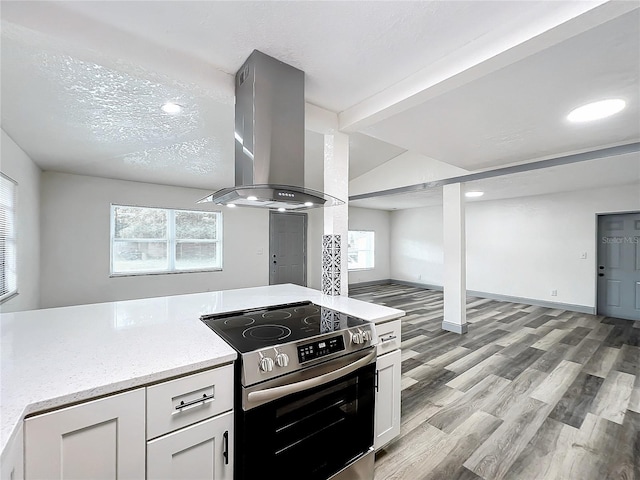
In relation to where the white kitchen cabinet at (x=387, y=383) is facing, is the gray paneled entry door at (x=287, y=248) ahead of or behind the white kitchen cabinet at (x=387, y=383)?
behind

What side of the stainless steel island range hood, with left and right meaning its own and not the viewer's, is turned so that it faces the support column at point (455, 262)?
left

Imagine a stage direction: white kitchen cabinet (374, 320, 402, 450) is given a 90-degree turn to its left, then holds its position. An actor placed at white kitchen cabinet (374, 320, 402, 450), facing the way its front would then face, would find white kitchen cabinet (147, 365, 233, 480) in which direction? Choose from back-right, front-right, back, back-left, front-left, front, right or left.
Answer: back

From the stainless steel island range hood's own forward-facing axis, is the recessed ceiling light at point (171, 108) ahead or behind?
behind

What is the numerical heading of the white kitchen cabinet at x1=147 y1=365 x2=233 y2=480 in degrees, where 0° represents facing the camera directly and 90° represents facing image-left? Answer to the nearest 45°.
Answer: approximately 315°

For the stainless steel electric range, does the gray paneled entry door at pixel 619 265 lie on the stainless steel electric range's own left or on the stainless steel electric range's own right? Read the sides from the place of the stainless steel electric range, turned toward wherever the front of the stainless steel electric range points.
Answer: on the stainless steel electric range's own left

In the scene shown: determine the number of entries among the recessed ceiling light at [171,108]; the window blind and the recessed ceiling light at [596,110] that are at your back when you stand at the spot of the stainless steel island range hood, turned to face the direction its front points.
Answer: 2

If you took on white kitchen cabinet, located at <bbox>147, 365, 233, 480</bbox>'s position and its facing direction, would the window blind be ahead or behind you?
behind

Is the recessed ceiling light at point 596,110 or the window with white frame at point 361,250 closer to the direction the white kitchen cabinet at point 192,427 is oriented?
the recessed ceiling light

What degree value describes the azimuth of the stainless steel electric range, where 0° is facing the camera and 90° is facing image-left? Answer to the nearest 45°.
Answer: approximately 315°
